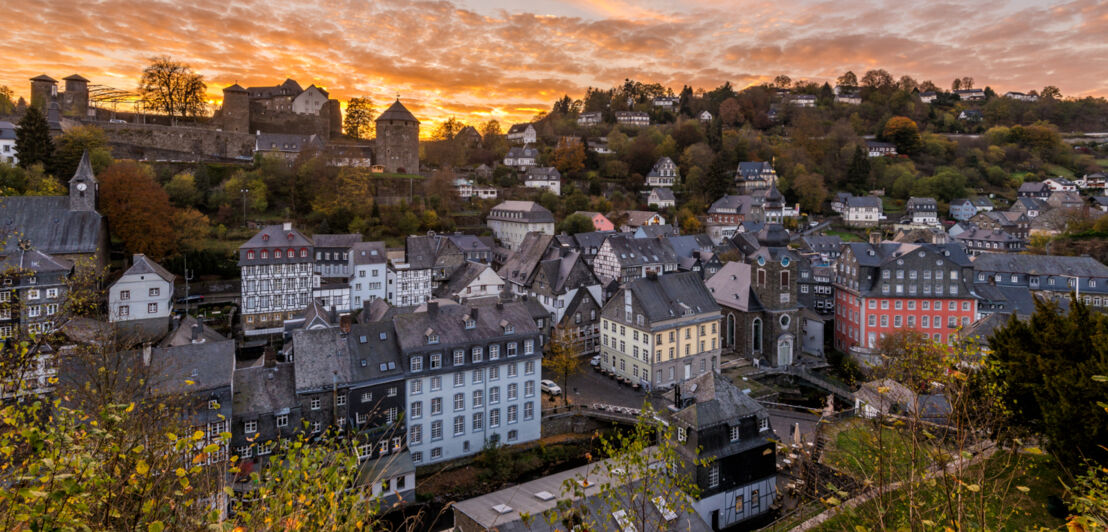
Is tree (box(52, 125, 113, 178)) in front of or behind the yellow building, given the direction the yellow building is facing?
behind

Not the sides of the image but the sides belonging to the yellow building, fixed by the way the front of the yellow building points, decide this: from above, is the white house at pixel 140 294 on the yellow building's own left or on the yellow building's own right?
on the yellow building's own right

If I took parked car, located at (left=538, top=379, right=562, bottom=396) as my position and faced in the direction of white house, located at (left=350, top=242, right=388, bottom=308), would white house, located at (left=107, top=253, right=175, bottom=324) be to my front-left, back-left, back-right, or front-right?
front-left

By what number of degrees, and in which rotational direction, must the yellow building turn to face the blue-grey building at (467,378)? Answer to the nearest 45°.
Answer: approximately 90° to its right

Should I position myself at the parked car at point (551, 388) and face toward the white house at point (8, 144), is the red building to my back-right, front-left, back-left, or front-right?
back-right

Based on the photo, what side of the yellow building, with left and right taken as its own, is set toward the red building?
left

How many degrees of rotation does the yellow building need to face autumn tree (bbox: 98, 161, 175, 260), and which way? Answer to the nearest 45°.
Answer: approximately 135° to its right

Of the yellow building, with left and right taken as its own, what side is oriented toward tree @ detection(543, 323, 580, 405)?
right

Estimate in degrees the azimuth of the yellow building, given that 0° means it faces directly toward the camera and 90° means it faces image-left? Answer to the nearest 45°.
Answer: approximately 315°
